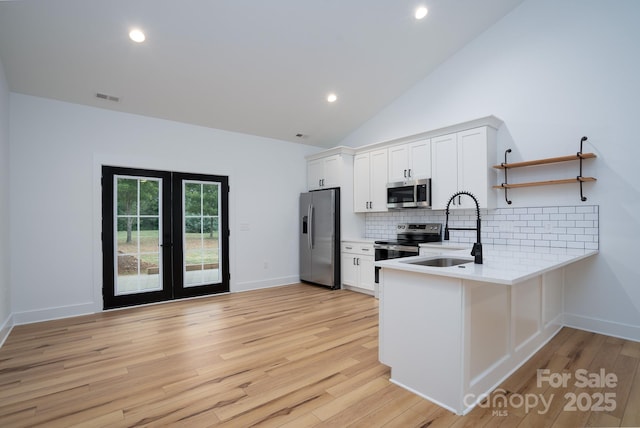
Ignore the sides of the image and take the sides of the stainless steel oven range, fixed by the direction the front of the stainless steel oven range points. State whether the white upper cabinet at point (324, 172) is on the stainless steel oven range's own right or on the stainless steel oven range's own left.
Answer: on the stainless steel oven range's own right

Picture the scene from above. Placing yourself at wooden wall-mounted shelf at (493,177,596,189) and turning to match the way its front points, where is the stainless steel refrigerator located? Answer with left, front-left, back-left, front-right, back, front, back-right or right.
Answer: right

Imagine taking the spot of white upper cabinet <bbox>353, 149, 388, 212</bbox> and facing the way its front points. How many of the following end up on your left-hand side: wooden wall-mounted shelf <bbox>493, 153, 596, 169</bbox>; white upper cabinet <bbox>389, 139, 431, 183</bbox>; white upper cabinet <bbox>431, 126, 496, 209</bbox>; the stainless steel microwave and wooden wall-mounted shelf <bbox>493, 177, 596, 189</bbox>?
5

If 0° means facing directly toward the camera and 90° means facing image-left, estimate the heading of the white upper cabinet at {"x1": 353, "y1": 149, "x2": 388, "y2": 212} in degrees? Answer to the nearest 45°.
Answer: approximately 45°

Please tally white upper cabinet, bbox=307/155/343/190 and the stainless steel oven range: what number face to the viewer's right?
0

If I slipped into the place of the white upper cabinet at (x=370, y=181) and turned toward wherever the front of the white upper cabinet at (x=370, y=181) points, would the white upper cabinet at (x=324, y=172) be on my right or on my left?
on my right

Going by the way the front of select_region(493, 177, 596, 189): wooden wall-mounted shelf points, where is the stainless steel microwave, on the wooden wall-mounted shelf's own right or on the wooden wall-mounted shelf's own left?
on the wooden wall-mounted shelf's own right

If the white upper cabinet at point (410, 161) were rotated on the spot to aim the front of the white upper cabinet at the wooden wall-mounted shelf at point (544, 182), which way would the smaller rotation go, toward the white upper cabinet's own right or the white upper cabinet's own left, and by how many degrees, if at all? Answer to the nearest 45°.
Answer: approximately 90° to the white upper cabinet's own left

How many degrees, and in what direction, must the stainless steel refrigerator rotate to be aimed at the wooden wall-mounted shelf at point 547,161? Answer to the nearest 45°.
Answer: approximately 90° to its left
